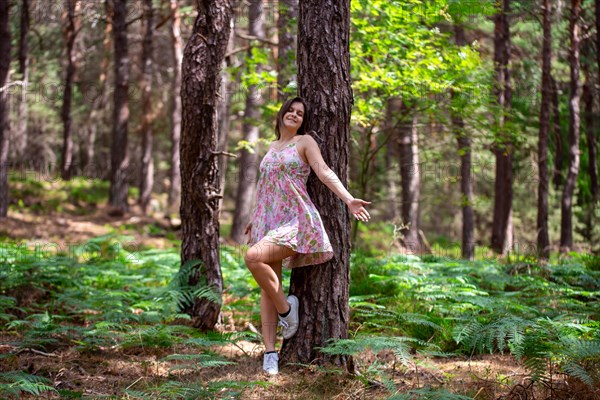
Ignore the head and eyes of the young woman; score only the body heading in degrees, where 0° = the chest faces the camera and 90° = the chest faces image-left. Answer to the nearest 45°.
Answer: approximately 45°

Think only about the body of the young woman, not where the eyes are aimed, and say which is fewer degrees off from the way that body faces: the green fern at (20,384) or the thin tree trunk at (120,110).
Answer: the green fern

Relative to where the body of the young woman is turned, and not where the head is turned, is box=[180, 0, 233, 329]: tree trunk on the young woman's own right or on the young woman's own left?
on the young woman's own right

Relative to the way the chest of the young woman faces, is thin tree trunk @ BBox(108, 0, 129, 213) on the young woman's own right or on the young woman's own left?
on the young woman's own right

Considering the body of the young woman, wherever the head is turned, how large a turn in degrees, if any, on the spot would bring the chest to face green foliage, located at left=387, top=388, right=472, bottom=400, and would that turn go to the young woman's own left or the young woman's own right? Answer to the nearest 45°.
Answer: approximately 90° to the young woman's own left

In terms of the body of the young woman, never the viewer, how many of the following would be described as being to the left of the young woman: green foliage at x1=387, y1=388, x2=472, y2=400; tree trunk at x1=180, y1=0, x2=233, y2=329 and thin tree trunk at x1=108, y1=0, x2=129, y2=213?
1

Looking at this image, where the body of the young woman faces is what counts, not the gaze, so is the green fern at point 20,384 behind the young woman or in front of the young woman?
in front

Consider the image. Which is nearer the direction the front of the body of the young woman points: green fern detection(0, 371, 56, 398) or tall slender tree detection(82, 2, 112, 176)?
the green fern

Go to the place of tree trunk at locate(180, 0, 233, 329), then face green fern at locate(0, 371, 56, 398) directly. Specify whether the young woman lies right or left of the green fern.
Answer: left

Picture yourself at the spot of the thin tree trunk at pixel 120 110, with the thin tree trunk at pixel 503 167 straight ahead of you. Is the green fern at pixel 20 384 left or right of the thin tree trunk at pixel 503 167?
right
